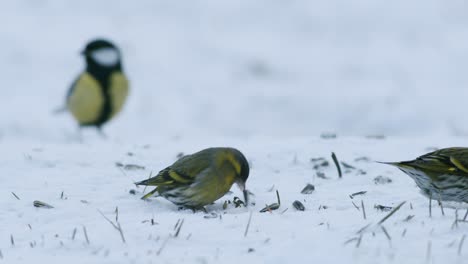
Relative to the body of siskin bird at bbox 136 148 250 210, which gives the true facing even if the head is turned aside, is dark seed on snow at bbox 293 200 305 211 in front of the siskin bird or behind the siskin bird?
in front

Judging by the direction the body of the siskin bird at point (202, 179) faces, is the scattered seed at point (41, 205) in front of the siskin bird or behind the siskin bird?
behind

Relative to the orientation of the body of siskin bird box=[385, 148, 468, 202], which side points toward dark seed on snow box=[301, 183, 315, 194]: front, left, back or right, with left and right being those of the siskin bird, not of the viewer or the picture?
back

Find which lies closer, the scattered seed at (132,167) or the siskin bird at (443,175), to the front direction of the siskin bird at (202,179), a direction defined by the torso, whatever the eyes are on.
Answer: the siskin bird

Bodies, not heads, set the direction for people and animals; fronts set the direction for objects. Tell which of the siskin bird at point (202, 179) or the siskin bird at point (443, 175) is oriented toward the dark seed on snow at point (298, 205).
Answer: the siskin bird at point (202, 179)

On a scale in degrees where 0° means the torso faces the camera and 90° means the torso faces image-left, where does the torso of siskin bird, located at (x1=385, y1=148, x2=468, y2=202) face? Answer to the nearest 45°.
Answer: approximately 270°

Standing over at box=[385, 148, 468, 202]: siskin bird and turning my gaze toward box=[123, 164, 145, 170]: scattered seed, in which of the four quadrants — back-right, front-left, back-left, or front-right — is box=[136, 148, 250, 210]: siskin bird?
front-left

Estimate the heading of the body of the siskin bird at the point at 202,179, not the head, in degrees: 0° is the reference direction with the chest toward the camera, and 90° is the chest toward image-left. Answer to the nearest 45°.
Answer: approximately 270°

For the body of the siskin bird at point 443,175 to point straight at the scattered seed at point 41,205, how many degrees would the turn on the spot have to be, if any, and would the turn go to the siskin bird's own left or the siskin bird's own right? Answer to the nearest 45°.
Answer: approximately 180°

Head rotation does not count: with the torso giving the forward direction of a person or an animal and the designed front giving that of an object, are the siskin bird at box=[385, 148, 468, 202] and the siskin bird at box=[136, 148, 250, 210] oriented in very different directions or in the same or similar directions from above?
same or similar directions

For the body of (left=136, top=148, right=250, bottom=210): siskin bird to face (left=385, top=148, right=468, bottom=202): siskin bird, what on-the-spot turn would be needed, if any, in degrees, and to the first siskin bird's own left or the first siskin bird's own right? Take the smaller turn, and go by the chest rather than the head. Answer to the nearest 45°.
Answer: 0° — it already faces it

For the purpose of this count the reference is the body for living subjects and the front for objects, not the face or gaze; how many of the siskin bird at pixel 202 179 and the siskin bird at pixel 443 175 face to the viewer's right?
2

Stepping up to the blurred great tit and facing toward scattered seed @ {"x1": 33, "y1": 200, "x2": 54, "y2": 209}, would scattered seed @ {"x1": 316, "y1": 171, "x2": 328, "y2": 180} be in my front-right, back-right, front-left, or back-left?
front-left
